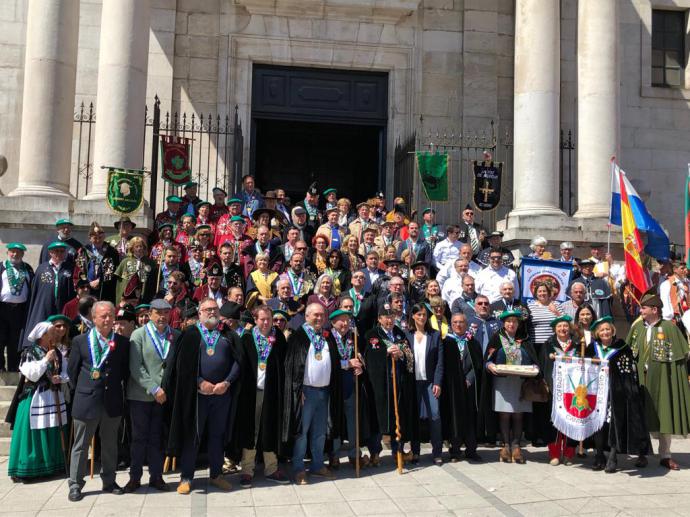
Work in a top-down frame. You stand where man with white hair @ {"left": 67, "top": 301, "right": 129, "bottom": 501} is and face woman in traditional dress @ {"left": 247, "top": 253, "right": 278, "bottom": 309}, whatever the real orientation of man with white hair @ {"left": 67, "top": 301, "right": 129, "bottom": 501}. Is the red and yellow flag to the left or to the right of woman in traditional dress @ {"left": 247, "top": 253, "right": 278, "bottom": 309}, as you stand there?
right

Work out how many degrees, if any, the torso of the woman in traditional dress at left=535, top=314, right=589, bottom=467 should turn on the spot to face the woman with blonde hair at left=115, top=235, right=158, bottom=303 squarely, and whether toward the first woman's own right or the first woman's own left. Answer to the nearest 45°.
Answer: approximately 90° to the first woman's own right

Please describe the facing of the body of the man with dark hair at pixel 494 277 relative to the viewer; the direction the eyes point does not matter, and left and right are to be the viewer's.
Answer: facing the viewer

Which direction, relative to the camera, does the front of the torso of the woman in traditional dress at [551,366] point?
toward the camera

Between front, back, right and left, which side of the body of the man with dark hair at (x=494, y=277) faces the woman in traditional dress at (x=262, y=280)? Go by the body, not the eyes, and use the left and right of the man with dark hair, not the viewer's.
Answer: right

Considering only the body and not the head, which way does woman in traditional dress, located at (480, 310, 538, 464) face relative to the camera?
toward the camera

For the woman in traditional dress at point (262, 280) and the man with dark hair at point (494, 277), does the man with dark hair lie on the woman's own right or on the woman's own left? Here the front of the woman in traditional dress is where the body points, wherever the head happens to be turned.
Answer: on the woman's own left

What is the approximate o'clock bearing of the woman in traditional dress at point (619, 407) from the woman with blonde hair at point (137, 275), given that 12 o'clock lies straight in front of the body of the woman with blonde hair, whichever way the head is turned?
The woman in traditional dress is roughly at 10 o'clock from the woman with blonde hair.

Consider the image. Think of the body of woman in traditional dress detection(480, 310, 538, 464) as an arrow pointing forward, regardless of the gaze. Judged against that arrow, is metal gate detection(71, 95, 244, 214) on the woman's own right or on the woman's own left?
on the woman's own right

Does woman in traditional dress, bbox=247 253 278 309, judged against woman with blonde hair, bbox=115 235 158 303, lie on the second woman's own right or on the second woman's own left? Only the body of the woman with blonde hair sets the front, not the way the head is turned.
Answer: on the second woman's own left

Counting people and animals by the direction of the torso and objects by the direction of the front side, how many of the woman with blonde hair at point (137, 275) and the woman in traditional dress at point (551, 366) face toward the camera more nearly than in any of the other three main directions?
2

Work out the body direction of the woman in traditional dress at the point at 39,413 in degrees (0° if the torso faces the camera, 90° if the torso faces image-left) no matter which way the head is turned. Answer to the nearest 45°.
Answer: approximately 315°

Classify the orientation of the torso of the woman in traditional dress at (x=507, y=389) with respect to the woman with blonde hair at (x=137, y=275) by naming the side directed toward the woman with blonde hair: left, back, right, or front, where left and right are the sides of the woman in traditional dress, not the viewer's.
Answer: right
